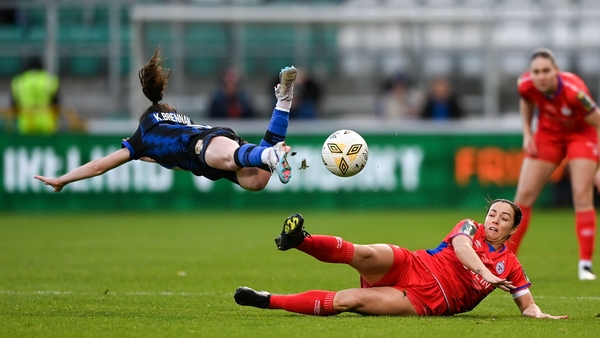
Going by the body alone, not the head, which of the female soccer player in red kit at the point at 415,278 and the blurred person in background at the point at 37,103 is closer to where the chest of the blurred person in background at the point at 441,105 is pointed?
the female soccer player in red kit

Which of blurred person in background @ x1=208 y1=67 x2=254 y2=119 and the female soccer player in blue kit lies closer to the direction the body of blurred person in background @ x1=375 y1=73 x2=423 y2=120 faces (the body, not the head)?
the female soccer player in blue kit

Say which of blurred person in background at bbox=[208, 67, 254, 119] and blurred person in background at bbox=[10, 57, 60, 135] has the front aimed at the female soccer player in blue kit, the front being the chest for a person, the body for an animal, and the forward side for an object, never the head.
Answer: blurred person in background at bbox=[208, 67, 254, 119]

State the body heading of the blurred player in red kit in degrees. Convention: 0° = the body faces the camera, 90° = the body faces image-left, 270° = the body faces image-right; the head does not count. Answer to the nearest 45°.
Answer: approximately 0°
